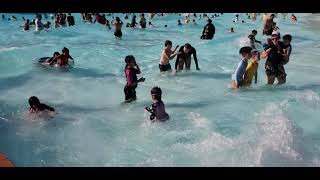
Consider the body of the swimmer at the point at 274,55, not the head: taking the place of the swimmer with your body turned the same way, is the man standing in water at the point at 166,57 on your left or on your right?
on your right

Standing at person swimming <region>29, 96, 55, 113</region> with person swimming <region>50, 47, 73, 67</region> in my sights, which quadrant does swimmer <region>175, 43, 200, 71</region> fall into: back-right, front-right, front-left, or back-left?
front-right

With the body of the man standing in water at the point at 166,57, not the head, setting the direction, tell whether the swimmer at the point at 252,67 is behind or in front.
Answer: in front

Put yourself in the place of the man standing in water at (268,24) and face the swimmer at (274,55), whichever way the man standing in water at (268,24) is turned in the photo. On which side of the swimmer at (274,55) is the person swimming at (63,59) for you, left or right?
right

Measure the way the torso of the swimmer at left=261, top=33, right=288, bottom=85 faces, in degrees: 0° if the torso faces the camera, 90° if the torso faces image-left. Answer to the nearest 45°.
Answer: approximately 0°

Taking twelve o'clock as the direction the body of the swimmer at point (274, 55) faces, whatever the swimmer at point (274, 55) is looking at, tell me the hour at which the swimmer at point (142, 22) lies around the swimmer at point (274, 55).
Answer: the swimmer at point (142, 22) is roughly at 5 o'clock from the swimmer at point (274, 55).

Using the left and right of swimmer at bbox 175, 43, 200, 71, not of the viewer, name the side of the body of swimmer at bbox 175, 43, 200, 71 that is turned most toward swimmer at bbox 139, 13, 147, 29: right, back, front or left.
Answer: back

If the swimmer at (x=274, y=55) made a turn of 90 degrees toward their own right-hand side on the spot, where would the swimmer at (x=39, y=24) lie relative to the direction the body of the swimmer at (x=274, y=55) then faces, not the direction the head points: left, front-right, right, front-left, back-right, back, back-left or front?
front-right

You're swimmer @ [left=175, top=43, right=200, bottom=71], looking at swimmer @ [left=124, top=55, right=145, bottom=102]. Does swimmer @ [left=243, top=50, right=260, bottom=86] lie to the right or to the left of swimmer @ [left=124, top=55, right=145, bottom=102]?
left

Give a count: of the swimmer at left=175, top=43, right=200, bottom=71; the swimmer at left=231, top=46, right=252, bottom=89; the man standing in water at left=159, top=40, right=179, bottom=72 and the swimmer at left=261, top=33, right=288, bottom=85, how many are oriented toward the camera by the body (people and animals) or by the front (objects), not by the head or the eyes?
2

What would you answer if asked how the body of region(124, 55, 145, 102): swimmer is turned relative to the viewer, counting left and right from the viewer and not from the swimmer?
facing to the right of the viewer
